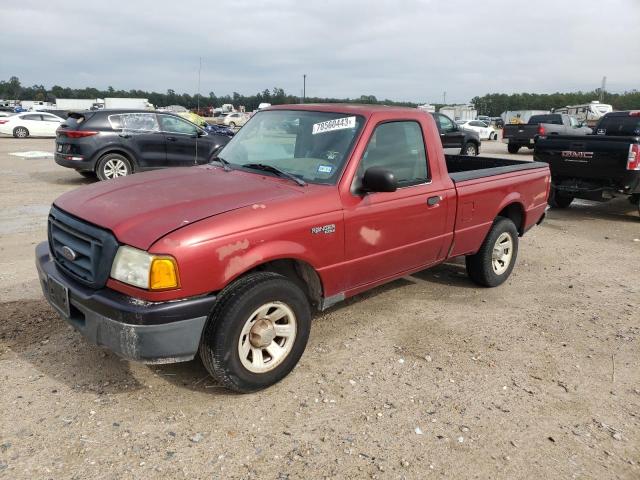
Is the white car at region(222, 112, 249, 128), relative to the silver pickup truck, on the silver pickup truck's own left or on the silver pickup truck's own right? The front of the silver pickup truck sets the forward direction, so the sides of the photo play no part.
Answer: on the silver pickup truck's own left

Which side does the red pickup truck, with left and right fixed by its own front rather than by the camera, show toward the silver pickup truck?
back

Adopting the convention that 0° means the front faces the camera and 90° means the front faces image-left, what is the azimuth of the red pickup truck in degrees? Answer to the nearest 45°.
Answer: approximately 45°

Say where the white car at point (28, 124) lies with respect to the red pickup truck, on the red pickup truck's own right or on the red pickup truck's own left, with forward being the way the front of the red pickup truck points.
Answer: on the red pickup truck's own right

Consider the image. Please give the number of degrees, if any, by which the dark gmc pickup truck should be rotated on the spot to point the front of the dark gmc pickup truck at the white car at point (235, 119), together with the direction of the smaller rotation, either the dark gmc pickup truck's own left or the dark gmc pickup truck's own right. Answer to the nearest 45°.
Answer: approximately 90° to the dark gmc pickup truck's own left

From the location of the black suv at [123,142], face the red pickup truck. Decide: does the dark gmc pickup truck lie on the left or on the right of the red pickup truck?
left

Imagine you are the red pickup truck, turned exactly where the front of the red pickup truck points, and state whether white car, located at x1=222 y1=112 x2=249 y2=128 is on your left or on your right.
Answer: on your right
